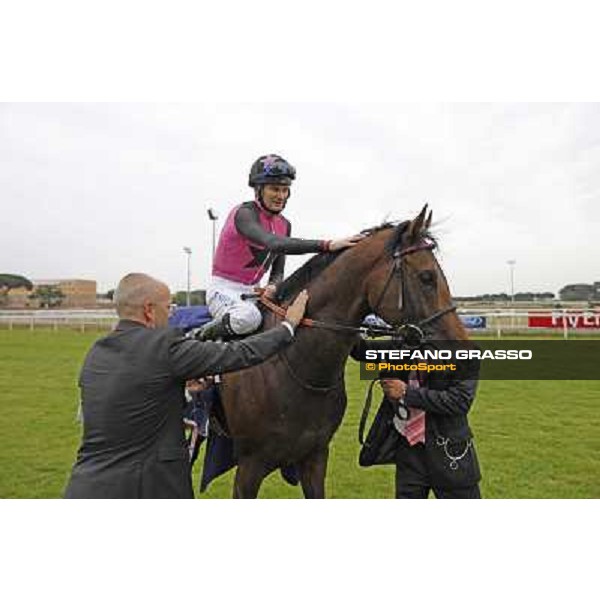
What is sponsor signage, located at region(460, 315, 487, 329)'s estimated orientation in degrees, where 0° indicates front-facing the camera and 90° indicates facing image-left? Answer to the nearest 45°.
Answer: approximately 0°

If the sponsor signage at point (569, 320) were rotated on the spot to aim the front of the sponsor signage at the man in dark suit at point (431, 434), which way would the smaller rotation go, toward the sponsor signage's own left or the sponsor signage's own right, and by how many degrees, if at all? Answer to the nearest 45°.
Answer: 0° — it already faces them

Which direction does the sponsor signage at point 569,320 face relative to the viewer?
toward the camera

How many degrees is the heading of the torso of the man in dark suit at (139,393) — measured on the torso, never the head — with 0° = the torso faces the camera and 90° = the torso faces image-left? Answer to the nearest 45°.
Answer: approximately 225°

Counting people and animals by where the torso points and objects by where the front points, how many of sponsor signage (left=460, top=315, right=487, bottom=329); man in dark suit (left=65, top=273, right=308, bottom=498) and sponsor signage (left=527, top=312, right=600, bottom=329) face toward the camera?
2

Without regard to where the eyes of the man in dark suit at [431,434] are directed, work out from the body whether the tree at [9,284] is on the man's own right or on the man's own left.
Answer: on the man's own right

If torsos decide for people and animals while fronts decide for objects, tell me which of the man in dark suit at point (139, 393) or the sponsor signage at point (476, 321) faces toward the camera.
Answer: the sponsor signage

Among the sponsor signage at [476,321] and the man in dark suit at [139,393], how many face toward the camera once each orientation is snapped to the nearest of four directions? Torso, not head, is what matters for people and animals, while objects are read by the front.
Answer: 1

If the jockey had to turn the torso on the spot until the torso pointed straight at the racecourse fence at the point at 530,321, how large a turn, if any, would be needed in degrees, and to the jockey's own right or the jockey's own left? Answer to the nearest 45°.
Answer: approximately 90° to the jockey's own left

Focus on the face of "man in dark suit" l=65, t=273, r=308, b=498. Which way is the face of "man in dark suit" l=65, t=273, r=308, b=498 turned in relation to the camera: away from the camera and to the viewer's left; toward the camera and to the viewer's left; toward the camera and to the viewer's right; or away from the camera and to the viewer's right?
away from the camera and to the viewer's right

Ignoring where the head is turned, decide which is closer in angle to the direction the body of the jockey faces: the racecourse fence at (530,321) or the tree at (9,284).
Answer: the racecourse fence

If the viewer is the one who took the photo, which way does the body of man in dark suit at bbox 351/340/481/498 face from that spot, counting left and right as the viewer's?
facing the viewer and to the left of the viewer

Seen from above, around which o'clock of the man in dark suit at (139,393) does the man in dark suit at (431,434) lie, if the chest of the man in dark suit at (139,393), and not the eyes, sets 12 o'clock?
the man in dark suit at (431,434) is roughly at 1 o'clock from the man in dark suit at (139,393).

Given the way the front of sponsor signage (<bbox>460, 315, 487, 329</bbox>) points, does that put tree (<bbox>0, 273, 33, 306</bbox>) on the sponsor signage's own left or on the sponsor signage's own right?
on the sponsor signage's own right

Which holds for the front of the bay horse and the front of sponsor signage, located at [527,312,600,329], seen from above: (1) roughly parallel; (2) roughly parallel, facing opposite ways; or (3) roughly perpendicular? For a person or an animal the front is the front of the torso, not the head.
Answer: roughly perpendicular

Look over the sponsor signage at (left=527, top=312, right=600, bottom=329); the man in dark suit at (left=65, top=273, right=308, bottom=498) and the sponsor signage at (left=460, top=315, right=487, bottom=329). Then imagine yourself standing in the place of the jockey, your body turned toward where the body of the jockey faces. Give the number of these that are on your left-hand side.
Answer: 2
